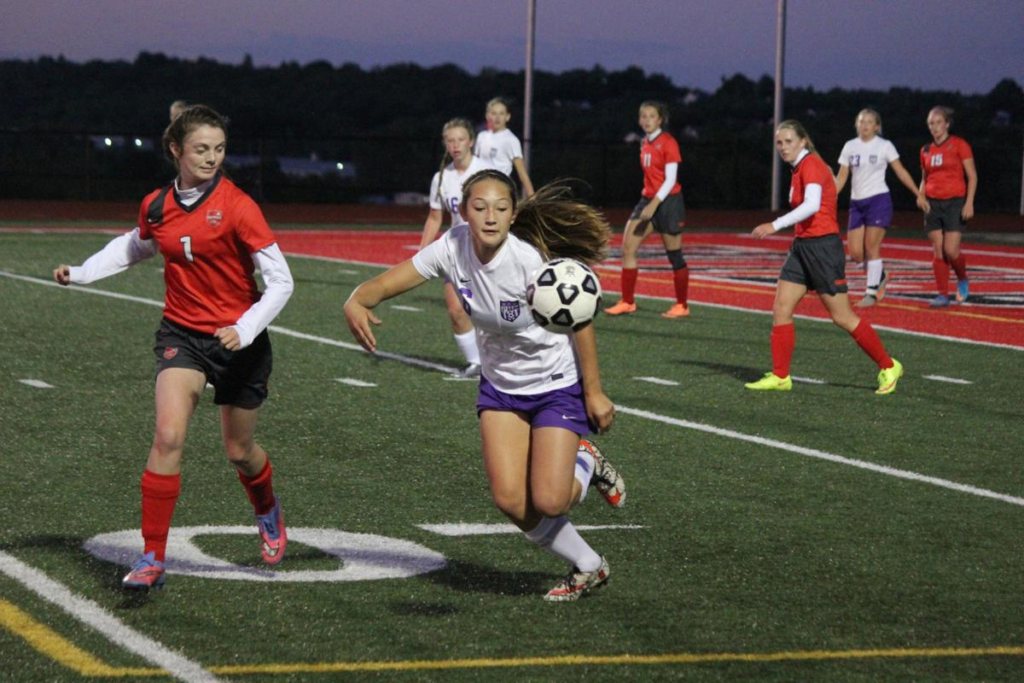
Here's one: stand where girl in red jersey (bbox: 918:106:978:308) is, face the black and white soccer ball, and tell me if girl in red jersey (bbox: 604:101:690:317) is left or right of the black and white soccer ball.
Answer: right

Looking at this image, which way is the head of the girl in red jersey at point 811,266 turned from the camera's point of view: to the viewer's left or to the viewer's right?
to the viewer's left

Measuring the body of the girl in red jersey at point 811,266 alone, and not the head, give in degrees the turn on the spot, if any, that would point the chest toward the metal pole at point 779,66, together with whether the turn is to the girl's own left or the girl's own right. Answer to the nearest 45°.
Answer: approximately 90° to the girl's own right

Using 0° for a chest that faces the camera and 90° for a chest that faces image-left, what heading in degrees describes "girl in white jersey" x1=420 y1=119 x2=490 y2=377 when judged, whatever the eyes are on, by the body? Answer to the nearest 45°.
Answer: approximately 0°

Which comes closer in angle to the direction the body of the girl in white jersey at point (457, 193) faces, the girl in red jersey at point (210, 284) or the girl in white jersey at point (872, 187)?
the girl in red jersey

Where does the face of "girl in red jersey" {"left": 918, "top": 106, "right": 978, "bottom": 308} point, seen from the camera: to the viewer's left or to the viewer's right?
to the viewer's left

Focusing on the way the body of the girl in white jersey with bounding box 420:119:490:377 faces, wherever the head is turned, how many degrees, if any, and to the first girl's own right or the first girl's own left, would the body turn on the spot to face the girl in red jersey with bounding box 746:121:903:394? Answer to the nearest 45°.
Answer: approximately 45° to the first girl's own left

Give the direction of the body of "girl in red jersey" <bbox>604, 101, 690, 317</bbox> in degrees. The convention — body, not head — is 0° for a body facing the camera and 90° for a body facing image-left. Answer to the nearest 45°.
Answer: approximately 45°

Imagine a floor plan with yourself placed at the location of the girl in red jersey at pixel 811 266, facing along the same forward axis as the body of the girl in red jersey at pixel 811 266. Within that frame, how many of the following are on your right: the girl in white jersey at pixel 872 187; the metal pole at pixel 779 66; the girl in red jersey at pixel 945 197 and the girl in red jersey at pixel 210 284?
3

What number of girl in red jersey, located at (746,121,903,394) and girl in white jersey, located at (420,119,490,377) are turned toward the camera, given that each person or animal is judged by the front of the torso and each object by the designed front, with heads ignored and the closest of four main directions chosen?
1

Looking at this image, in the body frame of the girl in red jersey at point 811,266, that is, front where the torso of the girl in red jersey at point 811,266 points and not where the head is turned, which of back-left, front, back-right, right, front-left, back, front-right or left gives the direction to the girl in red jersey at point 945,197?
right

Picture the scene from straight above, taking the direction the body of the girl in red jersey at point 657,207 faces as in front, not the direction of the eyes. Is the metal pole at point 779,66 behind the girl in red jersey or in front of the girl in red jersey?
behind

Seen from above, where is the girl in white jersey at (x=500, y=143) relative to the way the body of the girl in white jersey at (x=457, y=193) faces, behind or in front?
behind
